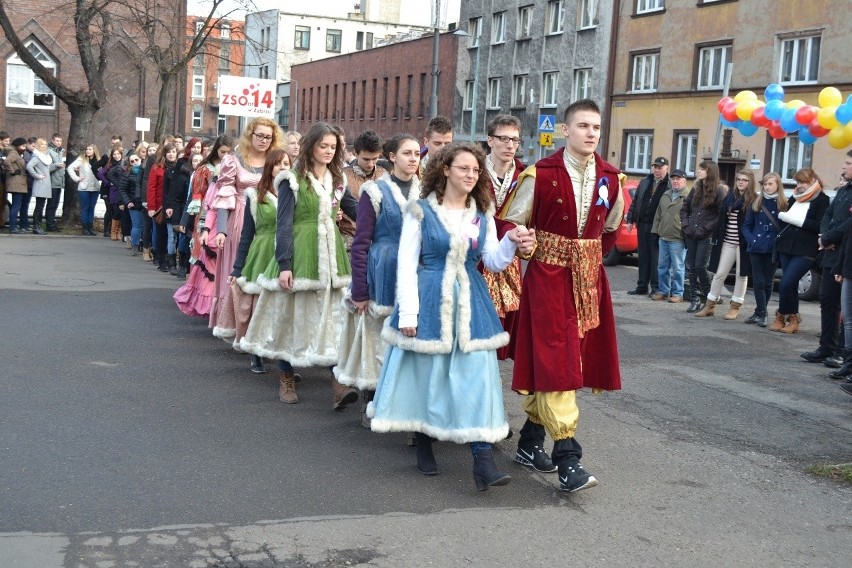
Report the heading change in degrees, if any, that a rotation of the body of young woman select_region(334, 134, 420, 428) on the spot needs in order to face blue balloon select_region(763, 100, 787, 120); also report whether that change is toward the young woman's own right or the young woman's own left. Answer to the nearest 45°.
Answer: approximately 90° to the young woman's own left

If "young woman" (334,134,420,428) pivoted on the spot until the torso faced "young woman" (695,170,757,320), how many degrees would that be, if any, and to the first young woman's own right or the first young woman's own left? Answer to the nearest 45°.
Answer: approximately 90° to the first young woman's own left

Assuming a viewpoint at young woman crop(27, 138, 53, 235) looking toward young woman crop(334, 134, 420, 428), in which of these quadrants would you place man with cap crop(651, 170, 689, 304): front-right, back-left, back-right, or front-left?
front-left

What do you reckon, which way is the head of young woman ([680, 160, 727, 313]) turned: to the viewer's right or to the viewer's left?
to the viewer's left

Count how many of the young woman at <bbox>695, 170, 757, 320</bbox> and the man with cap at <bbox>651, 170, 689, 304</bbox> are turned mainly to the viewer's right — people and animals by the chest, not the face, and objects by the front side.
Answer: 0

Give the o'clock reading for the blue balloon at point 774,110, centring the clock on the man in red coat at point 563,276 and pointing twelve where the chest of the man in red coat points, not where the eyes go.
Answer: The blue balloon is roughly at 8 o'clock from the man in red coat.

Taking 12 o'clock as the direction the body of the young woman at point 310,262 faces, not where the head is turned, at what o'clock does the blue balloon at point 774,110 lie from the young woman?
The blue balloon is roughly at 9 o'clock from the young woman.

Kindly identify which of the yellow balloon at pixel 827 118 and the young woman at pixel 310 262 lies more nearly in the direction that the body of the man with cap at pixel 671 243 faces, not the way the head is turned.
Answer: the young woman

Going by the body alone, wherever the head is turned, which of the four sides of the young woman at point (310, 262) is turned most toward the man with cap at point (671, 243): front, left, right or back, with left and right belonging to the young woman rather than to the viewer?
left

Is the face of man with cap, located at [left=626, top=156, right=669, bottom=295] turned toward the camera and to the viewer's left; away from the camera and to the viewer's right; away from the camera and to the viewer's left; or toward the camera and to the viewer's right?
toward the camera and to the viewer's left

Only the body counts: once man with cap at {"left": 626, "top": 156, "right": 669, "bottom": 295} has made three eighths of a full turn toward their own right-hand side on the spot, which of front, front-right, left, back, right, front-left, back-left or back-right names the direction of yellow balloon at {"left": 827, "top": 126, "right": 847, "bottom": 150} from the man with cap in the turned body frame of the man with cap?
back-right
